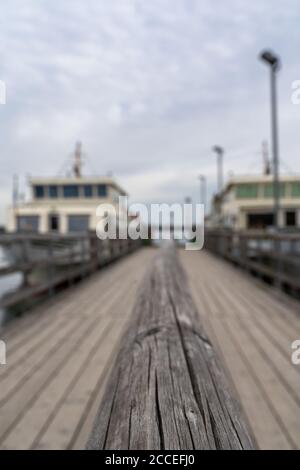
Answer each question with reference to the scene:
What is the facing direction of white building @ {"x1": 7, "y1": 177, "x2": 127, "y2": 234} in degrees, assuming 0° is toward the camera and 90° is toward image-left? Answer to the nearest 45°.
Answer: approximately 0°

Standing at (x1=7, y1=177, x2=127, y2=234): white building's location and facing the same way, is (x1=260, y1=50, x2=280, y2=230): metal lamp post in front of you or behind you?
in front

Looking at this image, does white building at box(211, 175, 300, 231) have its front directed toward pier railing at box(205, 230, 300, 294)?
yes

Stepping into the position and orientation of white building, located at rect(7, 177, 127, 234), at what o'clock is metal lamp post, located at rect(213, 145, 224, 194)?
The metal lamp post is roughly at 9 o'clock from the white building.

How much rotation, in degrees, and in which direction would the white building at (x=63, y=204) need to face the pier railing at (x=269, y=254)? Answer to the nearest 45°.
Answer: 0° — it already faces it

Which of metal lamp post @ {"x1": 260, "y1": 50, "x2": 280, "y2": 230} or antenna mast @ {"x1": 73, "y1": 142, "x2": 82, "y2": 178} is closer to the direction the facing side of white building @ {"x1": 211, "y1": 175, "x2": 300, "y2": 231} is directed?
the metal lamp post

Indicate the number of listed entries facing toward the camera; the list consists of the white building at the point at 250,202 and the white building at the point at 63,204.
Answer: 2

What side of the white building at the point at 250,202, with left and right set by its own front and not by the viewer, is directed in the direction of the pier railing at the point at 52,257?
front

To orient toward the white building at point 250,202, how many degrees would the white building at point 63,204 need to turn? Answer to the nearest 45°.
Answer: approximately 90° to its left

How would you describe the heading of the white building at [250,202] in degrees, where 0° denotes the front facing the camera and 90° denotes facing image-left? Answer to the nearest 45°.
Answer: approximately 0°

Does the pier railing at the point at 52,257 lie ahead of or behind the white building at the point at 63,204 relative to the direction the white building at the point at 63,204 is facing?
ahead

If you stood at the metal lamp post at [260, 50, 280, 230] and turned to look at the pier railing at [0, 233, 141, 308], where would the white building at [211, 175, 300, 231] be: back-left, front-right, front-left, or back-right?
back-right
